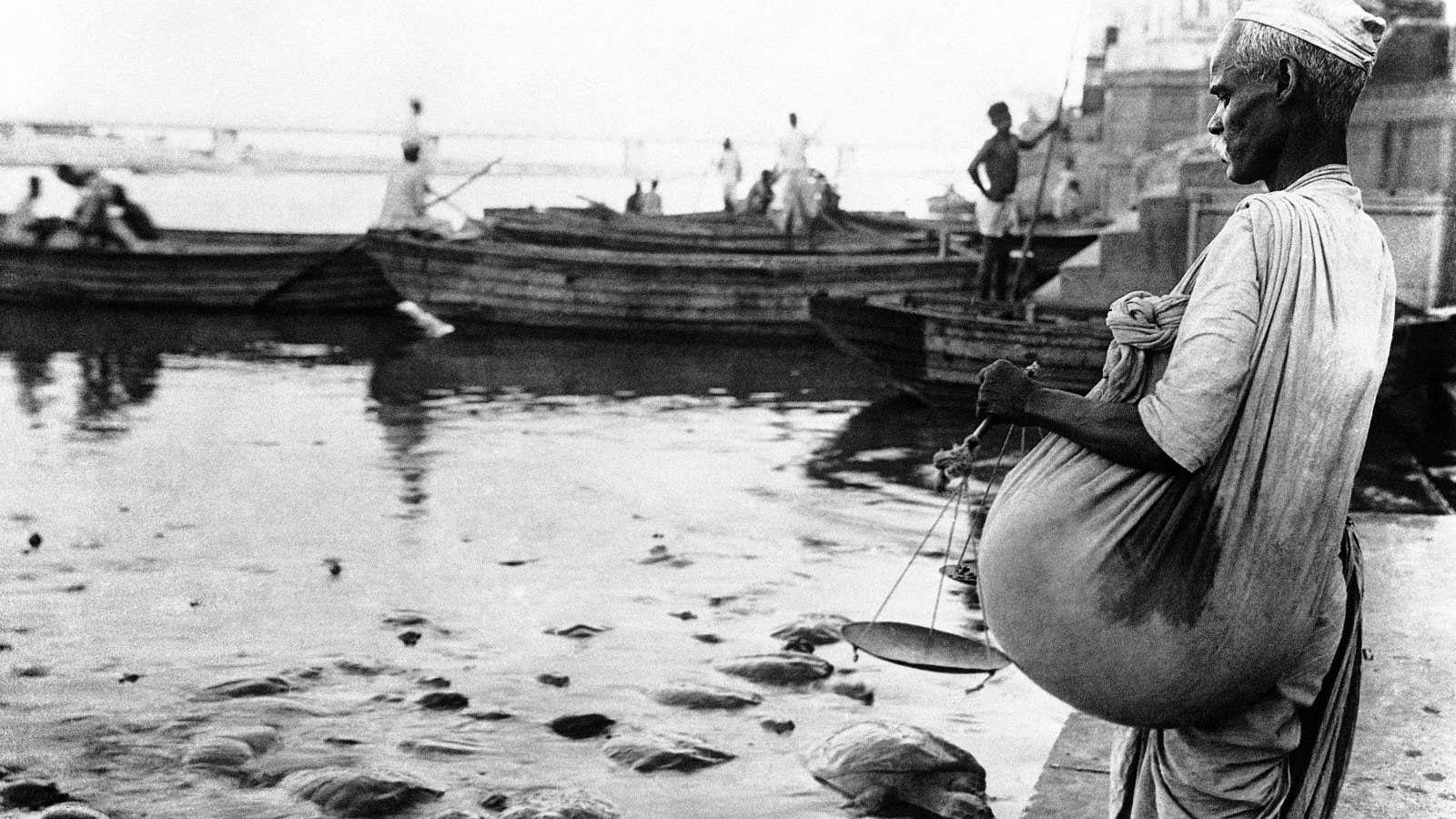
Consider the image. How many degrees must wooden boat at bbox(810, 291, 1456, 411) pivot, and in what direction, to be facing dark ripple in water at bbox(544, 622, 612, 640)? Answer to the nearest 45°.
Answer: approximately 90° to its left

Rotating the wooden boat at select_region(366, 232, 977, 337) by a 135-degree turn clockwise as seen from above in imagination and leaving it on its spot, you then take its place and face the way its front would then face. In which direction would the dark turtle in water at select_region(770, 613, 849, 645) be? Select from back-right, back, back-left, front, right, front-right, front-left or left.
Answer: back-right

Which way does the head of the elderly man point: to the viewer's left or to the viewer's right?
to the viewer's left

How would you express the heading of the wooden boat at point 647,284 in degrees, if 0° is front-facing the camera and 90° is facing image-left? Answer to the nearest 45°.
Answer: approximately 90°

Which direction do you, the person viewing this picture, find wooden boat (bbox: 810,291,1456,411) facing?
facing to the left of the viewer
